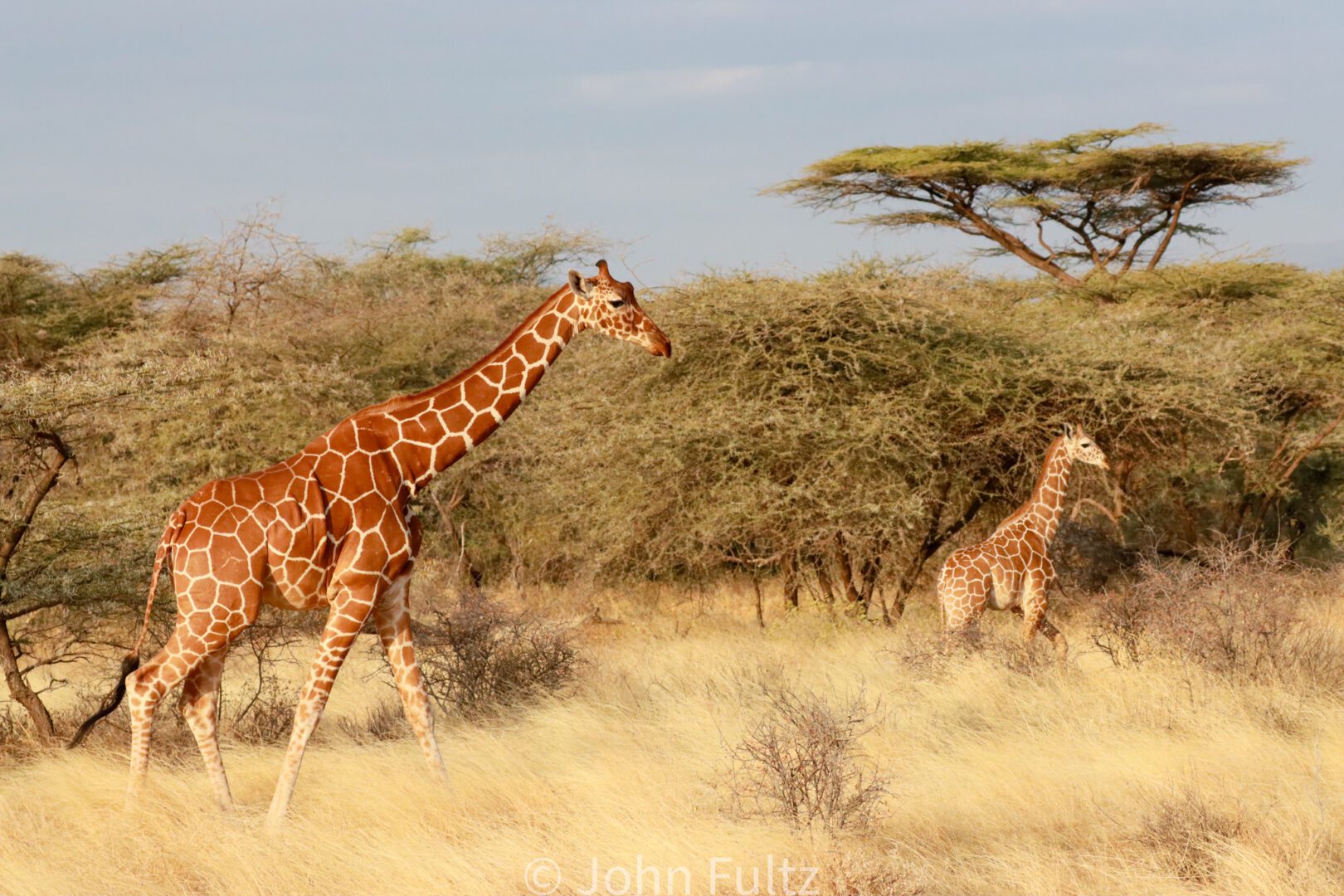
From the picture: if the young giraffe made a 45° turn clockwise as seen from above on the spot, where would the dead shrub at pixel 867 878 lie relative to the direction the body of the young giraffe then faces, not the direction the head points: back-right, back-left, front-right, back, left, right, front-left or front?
front-right

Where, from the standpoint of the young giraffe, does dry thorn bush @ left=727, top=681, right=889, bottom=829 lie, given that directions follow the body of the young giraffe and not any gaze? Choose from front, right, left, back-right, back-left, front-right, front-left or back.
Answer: right

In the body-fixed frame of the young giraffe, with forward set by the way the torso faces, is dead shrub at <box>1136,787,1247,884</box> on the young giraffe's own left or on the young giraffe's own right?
on the young giraffe's own right

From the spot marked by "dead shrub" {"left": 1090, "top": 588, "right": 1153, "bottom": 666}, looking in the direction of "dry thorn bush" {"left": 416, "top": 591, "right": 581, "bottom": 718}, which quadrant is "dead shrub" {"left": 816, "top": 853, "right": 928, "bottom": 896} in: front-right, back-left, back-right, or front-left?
front-left

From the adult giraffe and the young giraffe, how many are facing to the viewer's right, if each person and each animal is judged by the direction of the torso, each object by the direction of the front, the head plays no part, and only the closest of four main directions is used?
2

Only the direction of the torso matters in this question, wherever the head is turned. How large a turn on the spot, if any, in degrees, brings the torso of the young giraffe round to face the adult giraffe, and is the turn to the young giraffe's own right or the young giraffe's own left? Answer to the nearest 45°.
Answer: approximately 135° to the young giraffe's own right

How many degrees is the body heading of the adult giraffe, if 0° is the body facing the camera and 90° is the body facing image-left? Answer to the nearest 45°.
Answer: approximately 270°

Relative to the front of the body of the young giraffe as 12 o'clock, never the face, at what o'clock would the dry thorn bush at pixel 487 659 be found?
The dry thorn bush is roughly at 5 o'clock from the young giraffe.

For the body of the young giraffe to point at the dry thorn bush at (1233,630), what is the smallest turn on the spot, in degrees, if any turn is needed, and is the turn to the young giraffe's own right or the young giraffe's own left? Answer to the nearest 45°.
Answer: approximately 45° to the young giraffe's own right

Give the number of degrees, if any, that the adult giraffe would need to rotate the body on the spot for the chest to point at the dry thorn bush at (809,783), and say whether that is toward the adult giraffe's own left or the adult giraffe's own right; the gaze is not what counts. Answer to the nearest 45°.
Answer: approximately 45° to the adult giraffe's own right

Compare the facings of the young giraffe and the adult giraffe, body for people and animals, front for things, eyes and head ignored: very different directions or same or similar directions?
same or similar directions

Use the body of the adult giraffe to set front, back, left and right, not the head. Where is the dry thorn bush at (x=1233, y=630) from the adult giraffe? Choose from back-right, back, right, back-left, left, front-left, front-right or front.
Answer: front

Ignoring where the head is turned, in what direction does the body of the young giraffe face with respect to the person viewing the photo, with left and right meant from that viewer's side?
facing to the right of the viewer

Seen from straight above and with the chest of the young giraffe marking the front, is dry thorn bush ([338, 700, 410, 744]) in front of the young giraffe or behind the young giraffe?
behind
